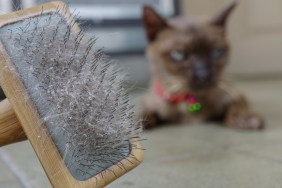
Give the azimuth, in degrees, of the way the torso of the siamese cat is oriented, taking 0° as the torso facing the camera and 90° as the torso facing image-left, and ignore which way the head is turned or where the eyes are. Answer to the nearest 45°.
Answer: approximately 0°

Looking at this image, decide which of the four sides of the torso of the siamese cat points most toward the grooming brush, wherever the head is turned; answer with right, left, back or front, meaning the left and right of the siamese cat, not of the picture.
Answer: front
